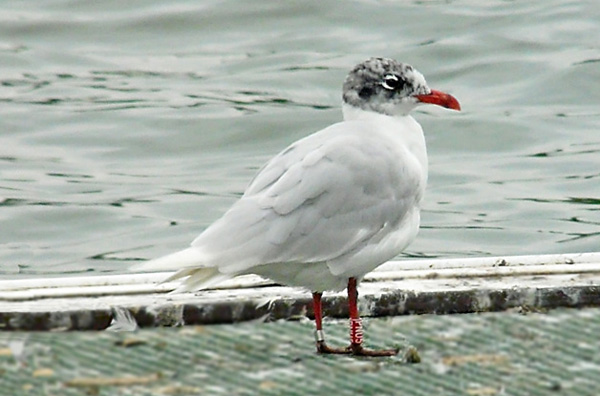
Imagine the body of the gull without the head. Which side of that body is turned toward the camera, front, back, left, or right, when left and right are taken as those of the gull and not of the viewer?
right
